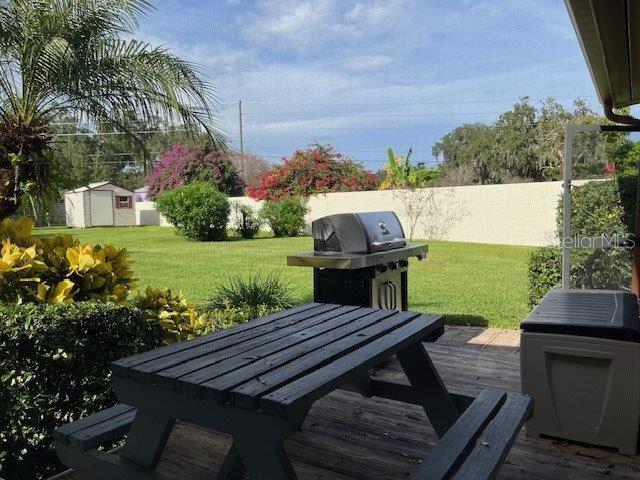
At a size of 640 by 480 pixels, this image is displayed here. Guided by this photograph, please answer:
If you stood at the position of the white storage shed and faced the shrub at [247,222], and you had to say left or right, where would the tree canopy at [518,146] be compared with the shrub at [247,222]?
left

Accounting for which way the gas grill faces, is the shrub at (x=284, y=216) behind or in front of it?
behind

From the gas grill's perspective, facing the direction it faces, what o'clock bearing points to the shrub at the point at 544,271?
The shrub is roughly at 9 o'clock from the gas grill.

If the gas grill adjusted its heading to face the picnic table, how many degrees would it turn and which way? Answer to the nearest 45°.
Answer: approximately 45° to its right

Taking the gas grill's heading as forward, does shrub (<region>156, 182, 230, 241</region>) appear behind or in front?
behind

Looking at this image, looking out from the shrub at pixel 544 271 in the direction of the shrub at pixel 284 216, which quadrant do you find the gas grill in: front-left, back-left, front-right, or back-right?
back-left

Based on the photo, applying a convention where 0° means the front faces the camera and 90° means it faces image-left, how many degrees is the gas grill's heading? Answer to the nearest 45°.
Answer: approximately 315°
